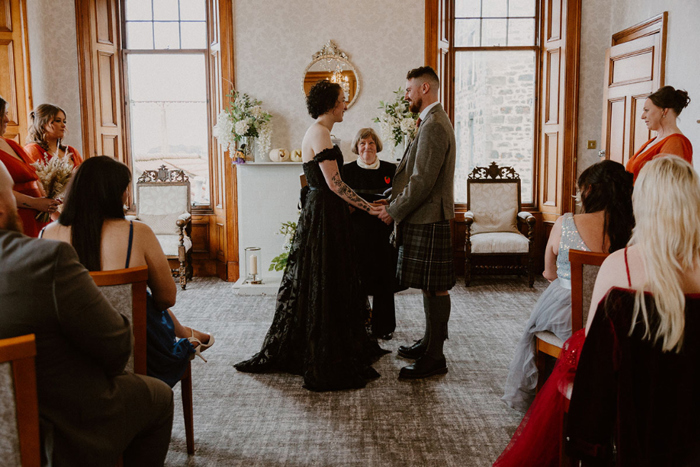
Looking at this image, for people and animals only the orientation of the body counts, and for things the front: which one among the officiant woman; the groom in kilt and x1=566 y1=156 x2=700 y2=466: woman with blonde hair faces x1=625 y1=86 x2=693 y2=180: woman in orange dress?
the woman with blonde hair

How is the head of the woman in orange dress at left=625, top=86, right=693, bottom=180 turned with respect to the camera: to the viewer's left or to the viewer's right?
to the viewer's left

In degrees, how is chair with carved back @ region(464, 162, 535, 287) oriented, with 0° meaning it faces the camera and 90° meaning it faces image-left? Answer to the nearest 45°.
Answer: approximately 0°

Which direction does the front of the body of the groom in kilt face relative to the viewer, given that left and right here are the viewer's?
facing to the left of the viewer

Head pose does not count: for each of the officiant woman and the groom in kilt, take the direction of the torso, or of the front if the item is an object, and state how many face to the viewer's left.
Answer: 1

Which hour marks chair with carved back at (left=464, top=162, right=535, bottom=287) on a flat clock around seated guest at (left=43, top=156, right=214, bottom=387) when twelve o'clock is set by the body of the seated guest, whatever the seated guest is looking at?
The chair with carved back is roughly at 12 o'clock from the seated guest.

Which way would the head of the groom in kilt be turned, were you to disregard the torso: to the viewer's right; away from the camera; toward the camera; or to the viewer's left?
to the viewer's left

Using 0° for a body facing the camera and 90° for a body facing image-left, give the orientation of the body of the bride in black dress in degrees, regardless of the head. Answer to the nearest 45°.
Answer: approximately 270°

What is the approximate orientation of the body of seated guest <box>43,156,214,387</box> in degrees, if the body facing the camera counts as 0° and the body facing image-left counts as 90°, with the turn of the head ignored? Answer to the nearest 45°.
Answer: approximately 225°

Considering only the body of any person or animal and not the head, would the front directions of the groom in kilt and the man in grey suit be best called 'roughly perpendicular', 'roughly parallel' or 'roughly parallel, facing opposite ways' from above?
roughly perpendicular

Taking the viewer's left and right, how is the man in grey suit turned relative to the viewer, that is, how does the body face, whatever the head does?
facing away from the viewer and to the right of the viewer

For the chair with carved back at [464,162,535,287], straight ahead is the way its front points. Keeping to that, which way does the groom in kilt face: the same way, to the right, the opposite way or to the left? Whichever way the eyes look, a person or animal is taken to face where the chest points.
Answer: to the right
